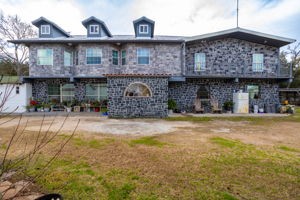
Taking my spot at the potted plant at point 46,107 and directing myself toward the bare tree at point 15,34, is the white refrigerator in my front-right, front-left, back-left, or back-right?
back-right

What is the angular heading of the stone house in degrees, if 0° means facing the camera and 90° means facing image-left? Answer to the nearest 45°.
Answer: approximately 0°

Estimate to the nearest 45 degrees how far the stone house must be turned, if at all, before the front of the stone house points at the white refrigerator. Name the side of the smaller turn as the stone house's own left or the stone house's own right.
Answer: approximately 90° to the stone house's own left

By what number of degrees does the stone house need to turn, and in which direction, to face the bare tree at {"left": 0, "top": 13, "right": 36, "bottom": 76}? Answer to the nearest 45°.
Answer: approximately 90° to its right

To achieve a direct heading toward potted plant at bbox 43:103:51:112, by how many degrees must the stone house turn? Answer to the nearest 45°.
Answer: approximately 90° to its right
